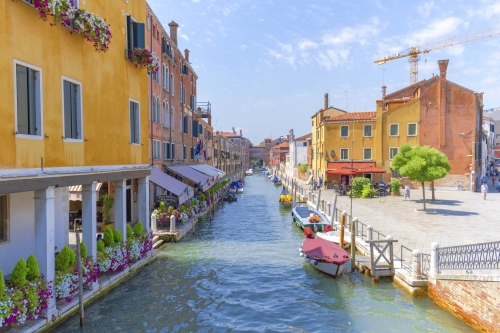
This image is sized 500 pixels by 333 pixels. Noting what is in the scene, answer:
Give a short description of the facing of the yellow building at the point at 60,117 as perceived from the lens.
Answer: facing the viewer and to the right of the viewer

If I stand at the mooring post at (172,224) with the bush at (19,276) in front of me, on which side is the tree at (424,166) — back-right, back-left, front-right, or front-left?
back-left

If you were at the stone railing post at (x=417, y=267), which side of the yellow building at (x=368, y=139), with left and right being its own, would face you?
front

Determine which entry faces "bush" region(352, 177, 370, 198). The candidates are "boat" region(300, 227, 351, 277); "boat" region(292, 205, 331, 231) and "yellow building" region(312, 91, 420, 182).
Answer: the yellow building

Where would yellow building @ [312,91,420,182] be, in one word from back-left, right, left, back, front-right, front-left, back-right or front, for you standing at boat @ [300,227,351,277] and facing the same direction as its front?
back-left

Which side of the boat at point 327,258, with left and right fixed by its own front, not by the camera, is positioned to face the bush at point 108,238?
right

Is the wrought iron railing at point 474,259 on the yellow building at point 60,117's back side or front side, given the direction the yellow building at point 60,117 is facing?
on the front side

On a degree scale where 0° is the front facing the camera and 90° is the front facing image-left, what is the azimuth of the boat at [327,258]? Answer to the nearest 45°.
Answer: approximately 315°

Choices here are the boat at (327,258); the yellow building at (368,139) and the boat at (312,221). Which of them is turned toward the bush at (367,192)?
the yellow building

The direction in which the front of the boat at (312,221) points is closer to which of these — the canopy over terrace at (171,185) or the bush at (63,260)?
the bush
